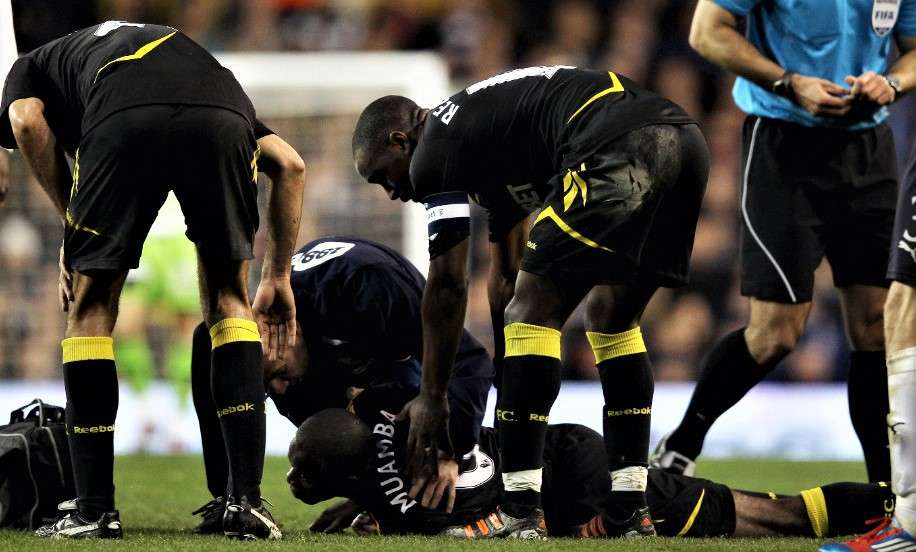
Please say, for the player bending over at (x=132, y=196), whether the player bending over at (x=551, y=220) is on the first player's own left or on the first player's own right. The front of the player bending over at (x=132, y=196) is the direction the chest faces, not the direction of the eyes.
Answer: on the first player's own right

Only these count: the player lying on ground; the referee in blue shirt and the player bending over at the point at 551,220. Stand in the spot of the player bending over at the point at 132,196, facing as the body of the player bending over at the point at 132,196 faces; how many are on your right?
3

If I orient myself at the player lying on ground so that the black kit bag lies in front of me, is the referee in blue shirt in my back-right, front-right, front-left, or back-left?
back-right

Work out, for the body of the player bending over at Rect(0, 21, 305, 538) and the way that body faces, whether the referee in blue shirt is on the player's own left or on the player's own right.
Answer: on the player's own right

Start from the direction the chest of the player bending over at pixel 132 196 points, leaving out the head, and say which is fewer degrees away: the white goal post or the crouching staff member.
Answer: the white goal post

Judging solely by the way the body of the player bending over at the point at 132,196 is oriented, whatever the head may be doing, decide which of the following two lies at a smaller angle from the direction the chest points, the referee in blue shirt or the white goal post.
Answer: the white goal post

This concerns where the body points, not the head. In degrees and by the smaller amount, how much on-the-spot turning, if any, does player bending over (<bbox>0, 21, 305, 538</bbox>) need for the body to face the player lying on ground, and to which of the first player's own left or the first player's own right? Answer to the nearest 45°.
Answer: approximately 90° to the first player's own right

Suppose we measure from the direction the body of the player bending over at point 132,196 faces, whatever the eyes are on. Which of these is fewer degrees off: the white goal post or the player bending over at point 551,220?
the white goal post

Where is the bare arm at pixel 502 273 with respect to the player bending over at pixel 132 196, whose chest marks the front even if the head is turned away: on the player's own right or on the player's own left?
on the player's own right

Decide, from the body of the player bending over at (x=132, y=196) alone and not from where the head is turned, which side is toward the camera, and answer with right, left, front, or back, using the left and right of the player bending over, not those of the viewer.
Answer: back
